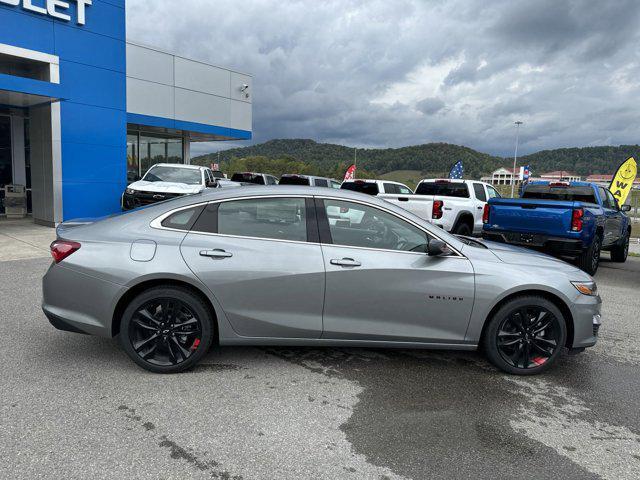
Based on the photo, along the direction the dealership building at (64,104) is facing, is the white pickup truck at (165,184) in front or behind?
in front

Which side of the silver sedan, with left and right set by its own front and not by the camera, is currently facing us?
right

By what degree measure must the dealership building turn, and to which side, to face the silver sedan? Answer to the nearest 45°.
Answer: approximately 45° to its right

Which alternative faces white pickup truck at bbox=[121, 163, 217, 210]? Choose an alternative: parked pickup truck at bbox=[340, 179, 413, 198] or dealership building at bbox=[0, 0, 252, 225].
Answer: the dealership building

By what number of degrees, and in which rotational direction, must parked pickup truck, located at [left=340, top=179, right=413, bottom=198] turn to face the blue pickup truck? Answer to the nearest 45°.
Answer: approximately 90° to its right

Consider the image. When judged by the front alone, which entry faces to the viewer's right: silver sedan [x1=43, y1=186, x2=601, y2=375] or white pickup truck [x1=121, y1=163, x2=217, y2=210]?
the silver sedan

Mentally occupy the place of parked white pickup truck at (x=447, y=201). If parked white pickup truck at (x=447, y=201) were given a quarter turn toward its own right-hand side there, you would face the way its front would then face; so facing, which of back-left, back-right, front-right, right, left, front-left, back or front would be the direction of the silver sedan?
front-right

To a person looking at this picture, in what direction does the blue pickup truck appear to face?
facing away from the viewer and to the right of the viewer

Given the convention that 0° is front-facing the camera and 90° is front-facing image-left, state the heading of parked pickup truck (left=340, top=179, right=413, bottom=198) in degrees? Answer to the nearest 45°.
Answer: approximately 225°

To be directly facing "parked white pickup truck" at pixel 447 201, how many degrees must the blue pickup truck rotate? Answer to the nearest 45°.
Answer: approximately 90° to its left
